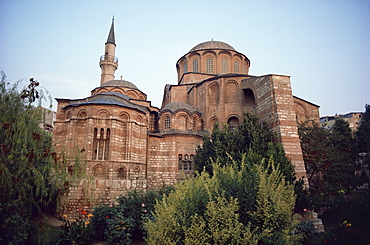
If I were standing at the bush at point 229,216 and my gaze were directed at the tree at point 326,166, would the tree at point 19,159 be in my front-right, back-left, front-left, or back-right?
back-left
